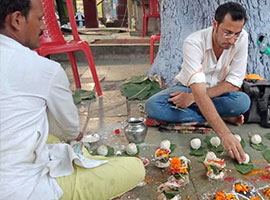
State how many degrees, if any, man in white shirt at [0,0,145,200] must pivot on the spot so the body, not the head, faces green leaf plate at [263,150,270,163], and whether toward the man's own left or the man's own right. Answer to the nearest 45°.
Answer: approximately 45° to the man's own right

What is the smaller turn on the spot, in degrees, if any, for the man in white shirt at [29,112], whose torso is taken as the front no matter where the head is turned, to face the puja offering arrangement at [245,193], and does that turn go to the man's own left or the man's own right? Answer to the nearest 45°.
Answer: approximately 45° to the man's own right

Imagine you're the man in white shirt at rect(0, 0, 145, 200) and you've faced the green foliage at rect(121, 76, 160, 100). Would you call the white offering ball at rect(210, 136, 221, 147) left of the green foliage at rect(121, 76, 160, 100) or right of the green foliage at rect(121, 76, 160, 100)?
right

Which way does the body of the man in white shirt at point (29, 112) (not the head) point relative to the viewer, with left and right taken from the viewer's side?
facing away from the viewer and to the right of the viewer

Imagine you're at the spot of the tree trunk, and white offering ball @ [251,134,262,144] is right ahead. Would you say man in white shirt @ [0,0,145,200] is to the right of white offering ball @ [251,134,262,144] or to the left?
right

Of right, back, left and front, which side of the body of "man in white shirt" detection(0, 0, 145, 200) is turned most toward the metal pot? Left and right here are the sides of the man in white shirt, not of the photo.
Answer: front

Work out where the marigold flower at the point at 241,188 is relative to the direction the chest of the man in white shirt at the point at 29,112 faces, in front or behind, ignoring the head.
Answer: in front

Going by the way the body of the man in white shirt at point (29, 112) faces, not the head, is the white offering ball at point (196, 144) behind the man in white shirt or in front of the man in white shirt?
in front

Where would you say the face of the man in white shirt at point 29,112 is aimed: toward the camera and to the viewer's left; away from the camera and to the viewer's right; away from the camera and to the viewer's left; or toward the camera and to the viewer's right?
away from the camera and to the viewer's right

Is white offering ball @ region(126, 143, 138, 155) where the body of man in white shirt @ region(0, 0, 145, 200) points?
yes

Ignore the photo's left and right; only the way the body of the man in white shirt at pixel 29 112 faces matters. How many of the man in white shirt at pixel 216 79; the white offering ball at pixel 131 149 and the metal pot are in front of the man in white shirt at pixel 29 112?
3

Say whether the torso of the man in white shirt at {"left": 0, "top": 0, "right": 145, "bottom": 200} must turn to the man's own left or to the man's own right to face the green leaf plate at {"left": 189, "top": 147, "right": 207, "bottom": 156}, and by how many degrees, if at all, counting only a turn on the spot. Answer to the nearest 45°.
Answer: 0° — they already face it
